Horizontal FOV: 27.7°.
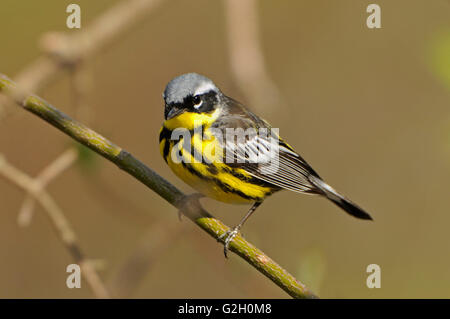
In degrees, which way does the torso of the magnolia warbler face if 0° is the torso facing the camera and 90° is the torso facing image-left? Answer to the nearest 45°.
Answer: approximately 45°

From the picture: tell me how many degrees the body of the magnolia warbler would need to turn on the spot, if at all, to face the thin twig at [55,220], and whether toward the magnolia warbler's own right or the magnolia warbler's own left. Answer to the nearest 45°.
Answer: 0° — it already faces it
